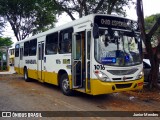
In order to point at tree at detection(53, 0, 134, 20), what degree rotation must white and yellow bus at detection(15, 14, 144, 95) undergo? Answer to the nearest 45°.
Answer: approximately 135° to its left

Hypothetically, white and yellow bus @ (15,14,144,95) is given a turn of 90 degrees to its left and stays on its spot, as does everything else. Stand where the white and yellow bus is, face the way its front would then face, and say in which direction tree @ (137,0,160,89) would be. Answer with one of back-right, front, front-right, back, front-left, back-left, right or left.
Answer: front

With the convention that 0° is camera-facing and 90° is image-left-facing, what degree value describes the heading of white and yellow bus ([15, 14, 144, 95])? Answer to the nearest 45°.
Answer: approximately 315°

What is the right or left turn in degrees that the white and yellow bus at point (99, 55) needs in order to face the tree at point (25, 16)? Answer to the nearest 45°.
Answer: approximately 135° to its left
